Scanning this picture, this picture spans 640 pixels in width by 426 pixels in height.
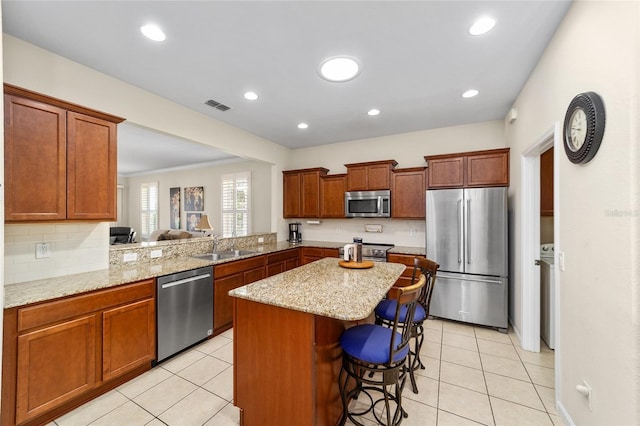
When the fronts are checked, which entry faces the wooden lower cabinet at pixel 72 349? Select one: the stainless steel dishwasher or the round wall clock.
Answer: the round wall clock

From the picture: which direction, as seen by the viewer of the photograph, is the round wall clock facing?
facing the viewer and to the left of the viewer

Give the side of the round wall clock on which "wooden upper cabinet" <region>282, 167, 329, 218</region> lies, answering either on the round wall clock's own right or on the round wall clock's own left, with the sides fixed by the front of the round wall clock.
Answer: on the round wall clock's own right

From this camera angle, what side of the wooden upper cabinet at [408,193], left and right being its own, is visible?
front

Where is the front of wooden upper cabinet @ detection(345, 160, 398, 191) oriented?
toward the camera

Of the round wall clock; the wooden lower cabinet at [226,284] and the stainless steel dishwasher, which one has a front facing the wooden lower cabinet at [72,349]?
the round wall clock

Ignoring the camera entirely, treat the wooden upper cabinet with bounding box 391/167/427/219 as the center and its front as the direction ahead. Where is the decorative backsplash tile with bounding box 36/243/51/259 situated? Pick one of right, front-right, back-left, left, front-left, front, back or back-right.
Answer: front-right

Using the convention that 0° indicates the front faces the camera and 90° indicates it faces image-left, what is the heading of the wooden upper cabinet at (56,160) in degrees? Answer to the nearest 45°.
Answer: approximately 315°

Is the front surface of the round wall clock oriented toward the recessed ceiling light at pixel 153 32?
yes

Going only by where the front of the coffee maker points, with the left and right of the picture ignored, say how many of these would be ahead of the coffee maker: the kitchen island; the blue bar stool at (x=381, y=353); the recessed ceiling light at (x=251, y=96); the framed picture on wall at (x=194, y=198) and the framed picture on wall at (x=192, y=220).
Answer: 3

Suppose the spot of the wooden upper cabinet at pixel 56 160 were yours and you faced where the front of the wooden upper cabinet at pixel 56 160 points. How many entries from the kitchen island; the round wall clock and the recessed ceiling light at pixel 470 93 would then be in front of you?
3

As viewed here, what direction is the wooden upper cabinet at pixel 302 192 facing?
toward the camera

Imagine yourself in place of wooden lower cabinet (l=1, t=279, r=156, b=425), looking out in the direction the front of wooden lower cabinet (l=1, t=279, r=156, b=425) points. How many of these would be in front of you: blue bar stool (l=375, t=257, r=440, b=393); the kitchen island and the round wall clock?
3

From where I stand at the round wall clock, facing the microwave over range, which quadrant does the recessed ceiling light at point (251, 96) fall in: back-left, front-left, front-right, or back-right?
front-left

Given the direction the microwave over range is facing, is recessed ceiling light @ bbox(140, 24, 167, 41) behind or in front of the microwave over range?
in front

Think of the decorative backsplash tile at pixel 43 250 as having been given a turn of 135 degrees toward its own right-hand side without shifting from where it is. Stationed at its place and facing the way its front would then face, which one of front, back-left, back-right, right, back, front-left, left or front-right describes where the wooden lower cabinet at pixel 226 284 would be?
back-right

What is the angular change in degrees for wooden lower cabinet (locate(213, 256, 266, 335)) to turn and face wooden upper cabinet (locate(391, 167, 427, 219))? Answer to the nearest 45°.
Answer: approximately 45° to its left

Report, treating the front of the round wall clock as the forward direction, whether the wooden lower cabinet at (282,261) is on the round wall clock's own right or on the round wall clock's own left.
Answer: on the round wall clock's own right
